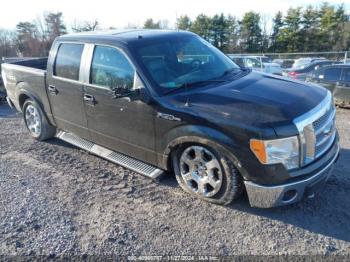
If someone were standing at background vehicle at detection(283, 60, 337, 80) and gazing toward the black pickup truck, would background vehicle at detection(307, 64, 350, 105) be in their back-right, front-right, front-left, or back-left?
front-left

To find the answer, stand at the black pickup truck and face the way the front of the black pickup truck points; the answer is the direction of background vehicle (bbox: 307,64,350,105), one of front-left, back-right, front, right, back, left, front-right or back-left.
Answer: left

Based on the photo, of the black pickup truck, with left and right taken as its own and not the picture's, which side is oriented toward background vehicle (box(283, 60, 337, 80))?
left

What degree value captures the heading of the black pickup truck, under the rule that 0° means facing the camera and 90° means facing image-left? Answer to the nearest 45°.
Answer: approximately 315°

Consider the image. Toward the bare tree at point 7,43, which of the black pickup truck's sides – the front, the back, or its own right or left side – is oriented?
back
